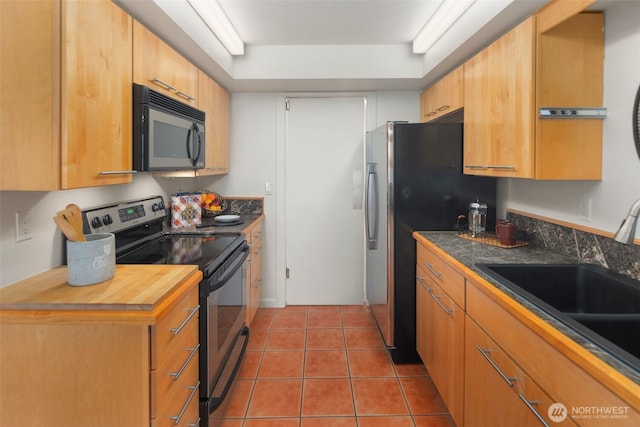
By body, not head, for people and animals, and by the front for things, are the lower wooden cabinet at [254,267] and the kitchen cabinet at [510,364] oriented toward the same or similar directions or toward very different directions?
very different directions

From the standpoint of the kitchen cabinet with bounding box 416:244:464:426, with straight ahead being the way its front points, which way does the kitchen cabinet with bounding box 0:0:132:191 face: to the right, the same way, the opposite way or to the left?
the opposite way

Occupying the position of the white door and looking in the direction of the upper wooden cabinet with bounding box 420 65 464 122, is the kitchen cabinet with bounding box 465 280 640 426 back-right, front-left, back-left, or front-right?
front-right

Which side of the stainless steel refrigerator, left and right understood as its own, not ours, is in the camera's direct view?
left

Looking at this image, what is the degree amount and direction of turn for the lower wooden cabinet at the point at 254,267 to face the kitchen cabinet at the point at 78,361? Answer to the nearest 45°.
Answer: approximately 90° to its right

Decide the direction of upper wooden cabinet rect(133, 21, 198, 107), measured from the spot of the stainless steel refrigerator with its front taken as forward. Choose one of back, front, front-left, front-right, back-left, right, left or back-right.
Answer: front-left

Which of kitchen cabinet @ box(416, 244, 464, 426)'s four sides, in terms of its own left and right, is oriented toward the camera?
left

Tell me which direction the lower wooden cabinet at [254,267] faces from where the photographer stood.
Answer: facing to the right of the viewer

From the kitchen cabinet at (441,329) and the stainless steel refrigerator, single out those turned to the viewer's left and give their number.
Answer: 2

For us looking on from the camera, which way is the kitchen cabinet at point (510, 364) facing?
facing the viewer and to the left of the viewer
